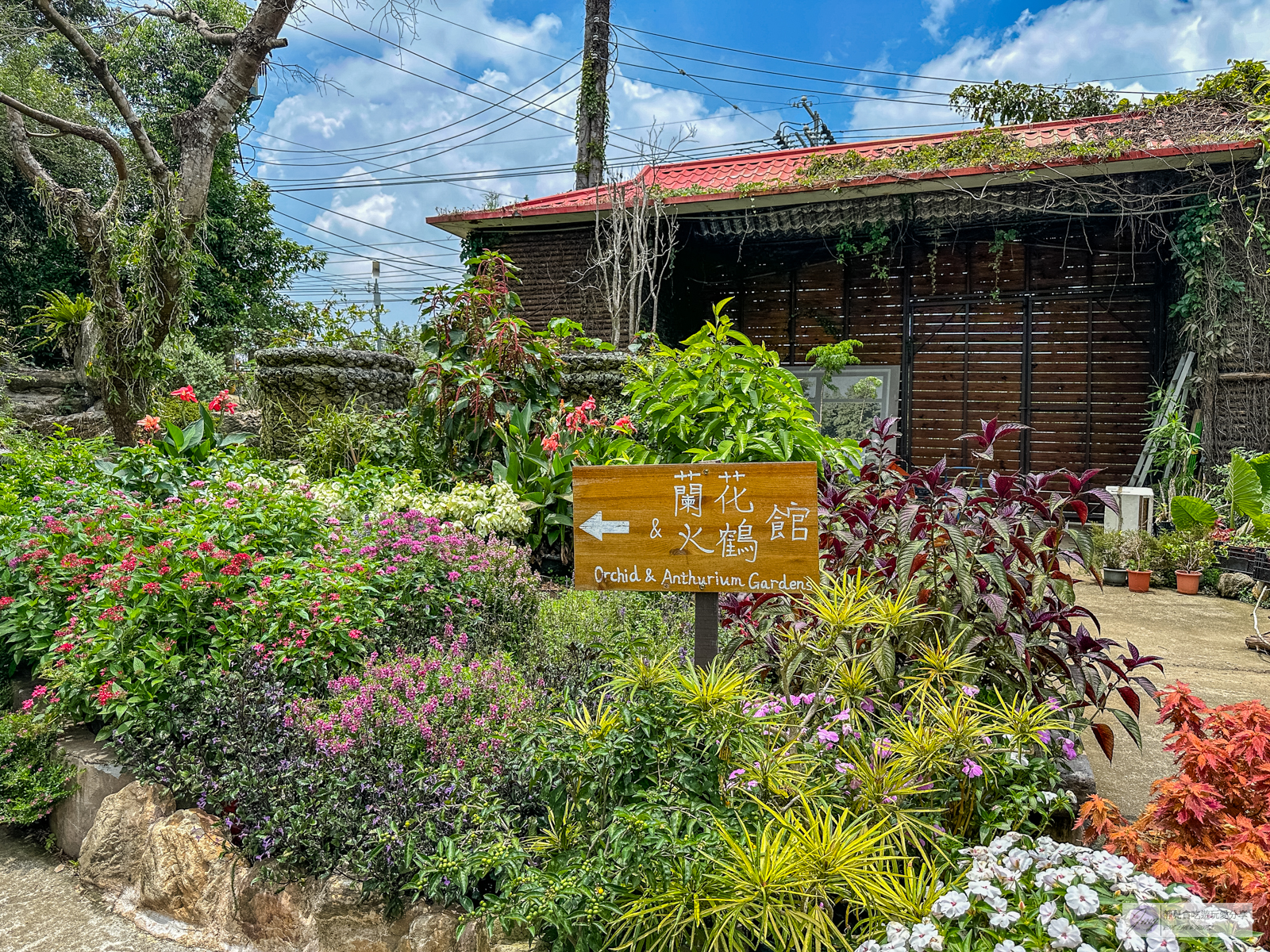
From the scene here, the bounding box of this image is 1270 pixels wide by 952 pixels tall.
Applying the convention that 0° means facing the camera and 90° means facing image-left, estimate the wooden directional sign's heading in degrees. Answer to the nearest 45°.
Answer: approximately 0°

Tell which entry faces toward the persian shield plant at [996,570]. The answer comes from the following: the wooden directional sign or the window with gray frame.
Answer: the window with gray frame

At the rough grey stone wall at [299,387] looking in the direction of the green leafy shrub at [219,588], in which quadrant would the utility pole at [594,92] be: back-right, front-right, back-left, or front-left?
back-left

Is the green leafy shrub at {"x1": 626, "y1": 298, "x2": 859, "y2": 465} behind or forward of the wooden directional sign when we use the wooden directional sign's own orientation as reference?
behind

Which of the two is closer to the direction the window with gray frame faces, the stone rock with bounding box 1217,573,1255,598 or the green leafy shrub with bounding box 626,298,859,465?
the green leafy shrub

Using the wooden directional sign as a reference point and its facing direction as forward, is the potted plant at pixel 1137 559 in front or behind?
behind

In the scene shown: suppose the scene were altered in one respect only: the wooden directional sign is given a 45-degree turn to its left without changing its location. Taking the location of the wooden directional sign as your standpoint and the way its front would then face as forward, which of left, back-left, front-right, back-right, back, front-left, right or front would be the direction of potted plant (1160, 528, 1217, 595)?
left

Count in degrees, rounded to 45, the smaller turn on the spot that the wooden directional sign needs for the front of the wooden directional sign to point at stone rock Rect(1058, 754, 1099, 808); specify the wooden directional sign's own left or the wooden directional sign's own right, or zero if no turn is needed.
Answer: approximately 90° to the wooden directional sign's own left

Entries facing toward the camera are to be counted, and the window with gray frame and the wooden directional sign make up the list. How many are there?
2

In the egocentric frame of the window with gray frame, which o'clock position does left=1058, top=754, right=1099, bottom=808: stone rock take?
The stone rock is roughly at 12 o'clock from the window with gray frame.
